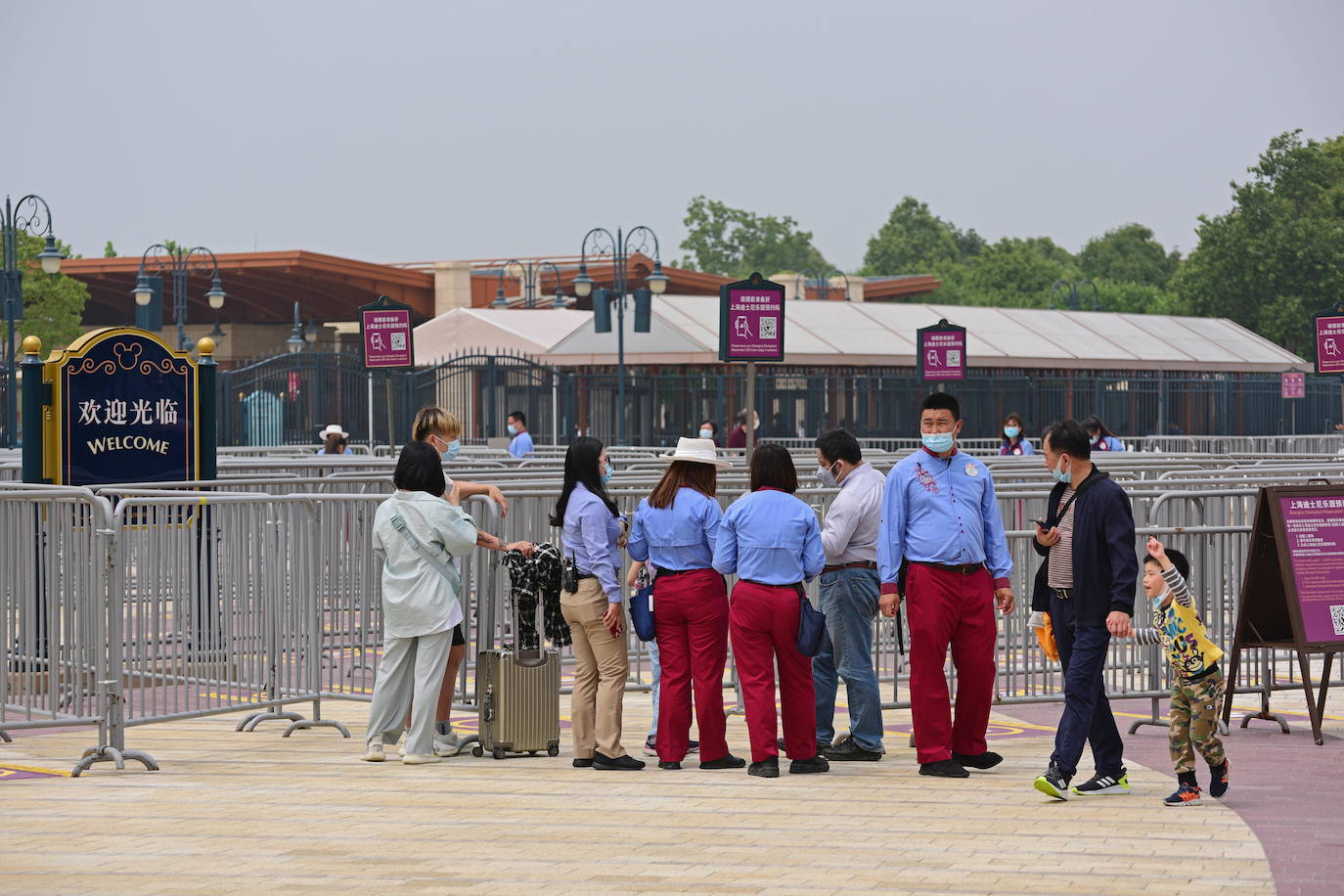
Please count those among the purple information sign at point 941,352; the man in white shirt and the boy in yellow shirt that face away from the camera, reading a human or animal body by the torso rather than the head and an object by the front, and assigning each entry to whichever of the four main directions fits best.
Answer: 0

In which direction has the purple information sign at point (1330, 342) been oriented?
toward the camera

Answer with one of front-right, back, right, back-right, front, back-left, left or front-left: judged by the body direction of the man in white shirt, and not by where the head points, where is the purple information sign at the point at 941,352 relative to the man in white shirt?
right

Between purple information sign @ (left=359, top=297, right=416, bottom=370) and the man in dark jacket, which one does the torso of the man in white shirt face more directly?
the purple information sign

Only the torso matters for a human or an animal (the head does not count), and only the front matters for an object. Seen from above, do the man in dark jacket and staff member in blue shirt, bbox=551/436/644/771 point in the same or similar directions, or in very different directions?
very different directions

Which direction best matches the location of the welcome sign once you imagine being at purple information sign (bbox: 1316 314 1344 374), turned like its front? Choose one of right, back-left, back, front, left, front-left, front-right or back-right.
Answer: front-right

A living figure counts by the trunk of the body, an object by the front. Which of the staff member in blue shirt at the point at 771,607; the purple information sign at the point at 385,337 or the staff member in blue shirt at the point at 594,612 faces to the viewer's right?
the staff member in blue shirt at the point at 594,612

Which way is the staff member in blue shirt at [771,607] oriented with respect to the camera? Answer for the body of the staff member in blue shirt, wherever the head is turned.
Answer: away from the camera

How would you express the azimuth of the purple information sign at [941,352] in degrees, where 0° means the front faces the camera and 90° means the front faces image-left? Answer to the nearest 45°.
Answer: approximately 0°

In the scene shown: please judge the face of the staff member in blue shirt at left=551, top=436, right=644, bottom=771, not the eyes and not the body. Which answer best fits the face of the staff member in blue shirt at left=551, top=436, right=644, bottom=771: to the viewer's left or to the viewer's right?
to the viewer's right

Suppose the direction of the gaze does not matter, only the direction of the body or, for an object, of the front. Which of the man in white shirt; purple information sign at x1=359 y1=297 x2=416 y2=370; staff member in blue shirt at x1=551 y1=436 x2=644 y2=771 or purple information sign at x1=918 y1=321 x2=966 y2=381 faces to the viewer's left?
the man in white shirt

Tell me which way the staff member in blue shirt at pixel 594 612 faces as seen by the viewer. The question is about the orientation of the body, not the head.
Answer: to the viewer's right

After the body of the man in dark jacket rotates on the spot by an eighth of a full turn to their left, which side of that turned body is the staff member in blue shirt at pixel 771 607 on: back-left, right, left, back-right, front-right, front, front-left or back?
right

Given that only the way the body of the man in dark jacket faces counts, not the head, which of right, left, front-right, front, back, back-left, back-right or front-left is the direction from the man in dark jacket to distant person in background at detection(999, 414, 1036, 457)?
back-right

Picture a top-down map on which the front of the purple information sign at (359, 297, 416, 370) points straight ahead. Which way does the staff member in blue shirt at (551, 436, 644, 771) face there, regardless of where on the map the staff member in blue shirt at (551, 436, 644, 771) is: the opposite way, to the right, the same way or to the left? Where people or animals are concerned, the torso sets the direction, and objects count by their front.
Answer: to the left

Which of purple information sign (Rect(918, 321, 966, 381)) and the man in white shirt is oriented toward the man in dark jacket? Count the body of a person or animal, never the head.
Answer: the purple information sign

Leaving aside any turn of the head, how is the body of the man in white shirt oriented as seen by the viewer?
to the viewer's left

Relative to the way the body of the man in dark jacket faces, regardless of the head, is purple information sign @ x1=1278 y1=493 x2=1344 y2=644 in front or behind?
behind

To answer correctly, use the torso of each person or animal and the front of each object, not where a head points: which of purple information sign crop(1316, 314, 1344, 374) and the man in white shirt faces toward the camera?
the purple information sign

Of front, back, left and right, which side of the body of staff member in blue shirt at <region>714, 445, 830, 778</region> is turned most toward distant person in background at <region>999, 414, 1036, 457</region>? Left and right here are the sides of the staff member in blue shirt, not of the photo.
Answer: front

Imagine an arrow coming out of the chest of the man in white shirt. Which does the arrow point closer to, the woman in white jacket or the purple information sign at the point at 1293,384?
the woman in white jacket

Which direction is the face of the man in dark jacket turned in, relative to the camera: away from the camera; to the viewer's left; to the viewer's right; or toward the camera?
to the viewer's left
